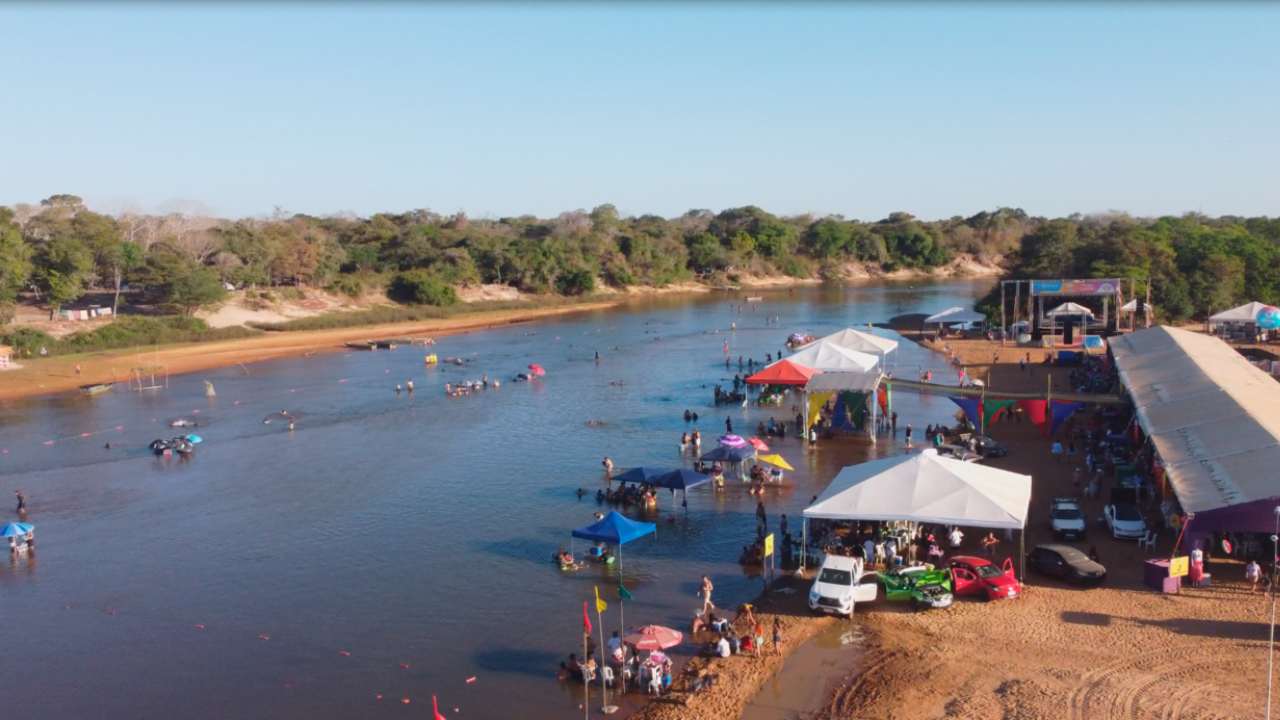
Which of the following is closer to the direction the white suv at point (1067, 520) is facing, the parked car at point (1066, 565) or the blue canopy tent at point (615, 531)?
the parked car

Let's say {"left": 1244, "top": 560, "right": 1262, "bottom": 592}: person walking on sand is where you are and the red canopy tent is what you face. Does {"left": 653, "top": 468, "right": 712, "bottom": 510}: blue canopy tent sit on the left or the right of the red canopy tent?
left

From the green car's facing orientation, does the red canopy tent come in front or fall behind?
behind

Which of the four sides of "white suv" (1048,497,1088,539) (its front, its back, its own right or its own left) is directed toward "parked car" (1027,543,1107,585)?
front

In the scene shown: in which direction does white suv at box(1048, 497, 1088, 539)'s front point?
toward the camera

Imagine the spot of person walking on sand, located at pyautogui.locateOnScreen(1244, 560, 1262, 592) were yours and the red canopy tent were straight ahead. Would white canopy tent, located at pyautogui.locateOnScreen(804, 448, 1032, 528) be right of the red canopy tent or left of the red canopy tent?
left

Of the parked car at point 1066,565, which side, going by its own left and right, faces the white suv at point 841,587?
right

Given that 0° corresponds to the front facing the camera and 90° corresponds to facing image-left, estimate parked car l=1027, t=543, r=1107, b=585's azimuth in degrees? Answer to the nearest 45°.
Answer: approximately 315°

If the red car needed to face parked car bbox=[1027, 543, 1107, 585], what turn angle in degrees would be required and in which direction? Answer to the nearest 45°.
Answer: approximately 90° to its left
